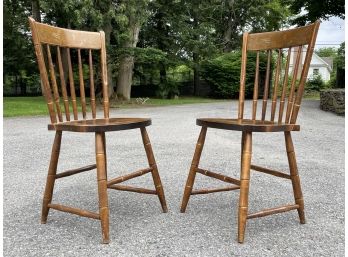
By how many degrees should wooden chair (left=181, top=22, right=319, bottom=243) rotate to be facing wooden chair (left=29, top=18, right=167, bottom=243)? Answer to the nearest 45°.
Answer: approximately 45° to its right

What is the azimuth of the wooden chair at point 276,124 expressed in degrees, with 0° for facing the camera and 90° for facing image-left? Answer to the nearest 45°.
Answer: approximately 45°

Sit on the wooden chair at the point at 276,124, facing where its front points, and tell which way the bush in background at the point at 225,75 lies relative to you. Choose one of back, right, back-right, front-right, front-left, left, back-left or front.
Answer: back-right

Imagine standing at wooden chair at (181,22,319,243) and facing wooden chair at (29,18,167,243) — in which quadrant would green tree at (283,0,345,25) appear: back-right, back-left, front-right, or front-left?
back-right

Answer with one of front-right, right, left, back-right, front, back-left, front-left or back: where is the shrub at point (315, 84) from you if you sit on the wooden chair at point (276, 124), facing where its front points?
back-right

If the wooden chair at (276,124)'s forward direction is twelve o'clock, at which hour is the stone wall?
The stone wall is roughly at 5 o'clock from the wooden chair.

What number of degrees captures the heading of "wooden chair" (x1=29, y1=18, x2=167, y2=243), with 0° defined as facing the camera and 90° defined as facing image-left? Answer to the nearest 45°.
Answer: approximately 315°

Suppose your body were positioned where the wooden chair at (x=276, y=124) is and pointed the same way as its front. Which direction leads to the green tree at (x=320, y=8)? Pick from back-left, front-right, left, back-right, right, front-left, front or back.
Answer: back-right

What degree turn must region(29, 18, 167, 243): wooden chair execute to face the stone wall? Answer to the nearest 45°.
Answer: approximately 90° to its left

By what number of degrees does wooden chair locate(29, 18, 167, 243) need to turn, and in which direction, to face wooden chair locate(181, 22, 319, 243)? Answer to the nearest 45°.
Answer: approximately 45° to its left

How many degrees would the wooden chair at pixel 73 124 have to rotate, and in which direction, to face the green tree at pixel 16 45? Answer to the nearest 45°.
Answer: approximately 135° to its left

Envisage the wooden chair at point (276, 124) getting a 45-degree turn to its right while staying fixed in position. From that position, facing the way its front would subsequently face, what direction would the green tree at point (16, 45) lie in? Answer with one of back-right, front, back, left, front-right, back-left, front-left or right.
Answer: front-right
